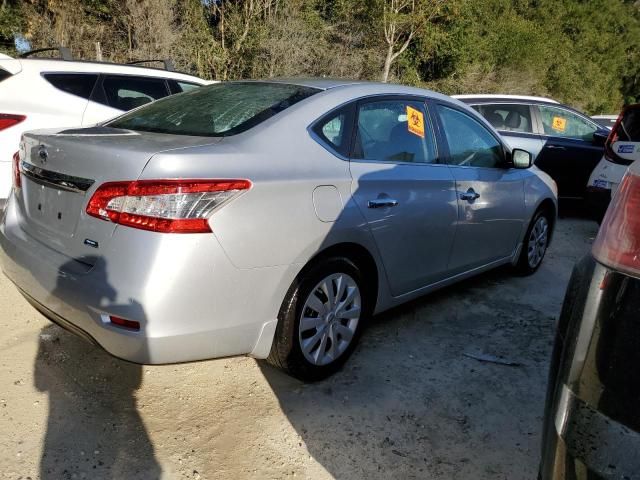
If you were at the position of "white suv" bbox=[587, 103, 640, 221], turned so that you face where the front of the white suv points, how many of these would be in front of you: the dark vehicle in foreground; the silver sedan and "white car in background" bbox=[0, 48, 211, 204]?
0

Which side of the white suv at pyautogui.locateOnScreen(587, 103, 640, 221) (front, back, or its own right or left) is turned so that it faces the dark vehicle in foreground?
back

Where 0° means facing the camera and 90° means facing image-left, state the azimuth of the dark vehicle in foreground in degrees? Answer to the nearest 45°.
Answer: approximately 180°

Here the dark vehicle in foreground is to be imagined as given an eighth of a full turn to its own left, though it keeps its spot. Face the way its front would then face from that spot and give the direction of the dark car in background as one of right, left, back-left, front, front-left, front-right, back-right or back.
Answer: front-right

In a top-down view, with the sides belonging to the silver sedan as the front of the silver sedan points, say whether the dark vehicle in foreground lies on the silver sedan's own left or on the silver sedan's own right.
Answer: on the silver sedan's own right

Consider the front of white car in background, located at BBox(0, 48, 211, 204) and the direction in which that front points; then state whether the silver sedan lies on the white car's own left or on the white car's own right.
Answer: on the white car's own right

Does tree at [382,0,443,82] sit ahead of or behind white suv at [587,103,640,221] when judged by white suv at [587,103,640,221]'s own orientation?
ahead

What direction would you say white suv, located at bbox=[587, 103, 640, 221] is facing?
away from the camera

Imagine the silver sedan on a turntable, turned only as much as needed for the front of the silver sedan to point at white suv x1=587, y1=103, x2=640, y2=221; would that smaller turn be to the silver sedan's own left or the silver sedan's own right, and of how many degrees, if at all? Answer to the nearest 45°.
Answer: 0° — it already faces it

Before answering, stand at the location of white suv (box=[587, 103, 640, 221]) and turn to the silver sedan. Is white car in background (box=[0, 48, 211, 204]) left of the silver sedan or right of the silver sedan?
right

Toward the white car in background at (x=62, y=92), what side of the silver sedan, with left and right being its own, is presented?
left

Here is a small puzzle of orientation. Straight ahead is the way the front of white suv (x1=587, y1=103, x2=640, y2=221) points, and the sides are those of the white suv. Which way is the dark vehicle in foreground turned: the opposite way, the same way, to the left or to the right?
the same way

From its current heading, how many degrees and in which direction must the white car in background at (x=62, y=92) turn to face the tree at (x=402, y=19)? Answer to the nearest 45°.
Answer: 0° — it already faces it

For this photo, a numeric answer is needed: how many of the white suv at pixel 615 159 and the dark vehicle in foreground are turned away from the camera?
2

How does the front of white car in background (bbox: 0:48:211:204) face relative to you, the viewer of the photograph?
facing away from the viewer and to the right of the viewer
